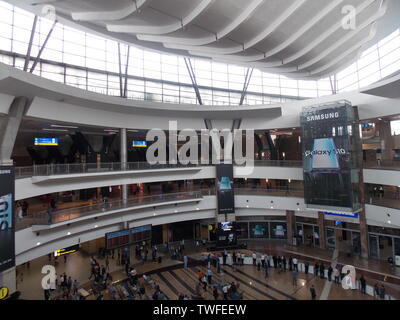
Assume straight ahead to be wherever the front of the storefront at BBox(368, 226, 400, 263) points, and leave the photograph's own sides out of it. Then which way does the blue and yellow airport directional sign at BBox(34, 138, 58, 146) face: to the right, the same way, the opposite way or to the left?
to the left

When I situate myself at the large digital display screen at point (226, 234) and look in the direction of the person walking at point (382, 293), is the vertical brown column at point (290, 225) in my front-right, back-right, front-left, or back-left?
front-left

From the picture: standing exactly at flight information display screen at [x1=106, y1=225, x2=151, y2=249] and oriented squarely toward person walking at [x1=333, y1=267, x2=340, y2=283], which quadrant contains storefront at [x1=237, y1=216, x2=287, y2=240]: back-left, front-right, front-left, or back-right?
front-left

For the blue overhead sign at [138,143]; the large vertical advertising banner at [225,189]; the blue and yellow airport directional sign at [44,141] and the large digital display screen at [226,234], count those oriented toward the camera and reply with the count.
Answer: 4

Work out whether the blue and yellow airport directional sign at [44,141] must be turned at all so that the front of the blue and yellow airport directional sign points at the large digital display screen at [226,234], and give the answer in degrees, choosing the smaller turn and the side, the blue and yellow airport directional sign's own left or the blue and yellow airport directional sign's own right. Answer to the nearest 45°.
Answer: approximately 90° to the blue and yellow airport directional sign's own left

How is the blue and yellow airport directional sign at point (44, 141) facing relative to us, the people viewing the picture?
facing the viewer

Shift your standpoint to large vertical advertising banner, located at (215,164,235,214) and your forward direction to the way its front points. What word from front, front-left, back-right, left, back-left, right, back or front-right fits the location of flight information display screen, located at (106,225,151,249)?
front-right

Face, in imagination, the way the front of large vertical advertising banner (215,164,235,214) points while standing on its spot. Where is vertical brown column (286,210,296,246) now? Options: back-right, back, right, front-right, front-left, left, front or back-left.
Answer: left

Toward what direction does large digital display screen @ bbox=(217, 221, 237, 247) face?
toward the camera

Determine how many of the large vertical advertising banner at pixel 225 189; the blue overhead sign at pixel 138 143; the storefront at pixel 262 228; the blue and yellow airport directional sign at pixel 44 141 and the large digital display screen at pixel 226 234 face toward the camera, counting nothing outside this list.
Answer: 5

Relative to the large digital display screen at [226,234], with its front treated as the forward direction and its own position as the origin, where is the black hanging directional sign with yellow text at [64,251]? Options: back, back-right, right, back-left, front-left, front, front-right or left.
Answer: front-right

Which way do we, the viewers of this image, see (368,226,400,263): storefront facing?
facing the viewer and to the left of the viewer

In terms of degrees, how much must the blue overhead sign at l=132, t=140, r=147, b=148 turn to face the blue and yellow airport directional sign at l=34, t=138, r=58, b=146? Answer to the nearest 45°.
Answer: approximately 45° to its right

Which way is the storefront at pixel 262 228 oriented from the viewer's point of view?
toward the camera

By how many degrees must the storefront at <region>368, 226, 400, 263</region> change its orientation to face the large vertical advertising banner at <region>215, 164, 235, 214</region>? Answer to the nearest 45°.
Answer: approximately 45° to its right
